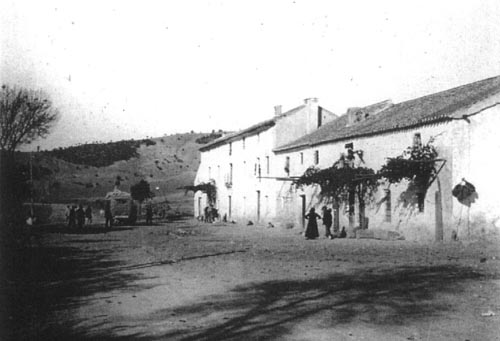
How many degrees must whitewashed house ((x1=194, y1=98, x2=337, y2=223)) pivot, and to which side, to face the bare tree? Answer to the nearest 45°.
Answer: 0° — it already faces it

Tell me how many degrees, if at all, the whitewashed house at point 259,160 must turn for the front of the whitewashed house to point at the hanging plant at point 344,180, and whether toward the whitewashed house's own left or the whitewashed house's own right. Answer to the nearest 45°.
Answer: approximately 45° to the whitewashed house's own left

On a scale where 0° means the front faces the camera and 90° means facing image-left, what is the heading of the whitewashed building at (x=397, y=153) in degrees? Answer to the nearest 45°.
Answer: approximately 45°

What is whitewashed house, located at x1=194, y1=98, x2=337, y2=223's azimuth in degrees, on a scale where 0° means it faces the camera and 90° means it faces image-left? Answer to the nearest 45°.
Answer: approximately 45°

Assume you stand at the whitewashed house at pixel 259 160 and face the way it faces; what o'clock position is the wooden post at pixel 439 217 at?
The wooden post is roughly at 10 o'clock from the whitewashed house.

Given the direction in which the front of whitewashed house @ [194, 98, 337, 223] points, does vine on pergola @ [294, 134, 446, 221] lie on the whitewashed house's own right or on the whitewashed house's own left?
on the whitewashed house's own left

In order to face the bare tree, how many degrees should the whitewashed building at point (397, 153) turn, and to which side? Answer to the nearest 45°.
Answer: approximately 45° to its right
